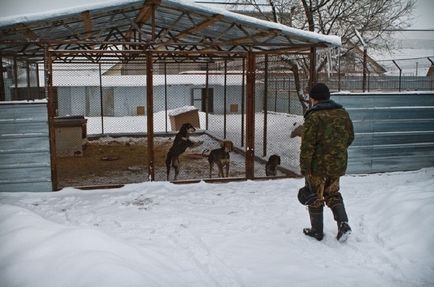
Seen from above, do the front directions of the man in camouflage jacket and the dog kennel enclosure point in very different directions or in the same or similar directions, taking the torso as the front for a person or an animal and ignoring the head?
very different directions

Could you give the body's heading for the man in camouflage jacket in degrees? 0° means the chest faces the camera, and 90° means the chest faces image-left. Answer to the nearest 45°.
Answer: approximately 135°

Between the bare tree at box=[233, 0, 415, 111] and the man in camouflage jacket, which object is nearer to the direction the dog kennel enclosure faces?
the man in camouflage jacket

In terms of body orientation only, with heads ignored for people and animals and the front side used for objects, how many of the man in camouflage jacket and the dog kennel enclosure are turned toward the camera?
1

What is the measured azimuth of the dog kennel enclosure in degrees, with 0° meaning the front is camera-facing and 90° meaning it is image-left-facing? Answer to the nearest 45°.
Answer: approximately 0°

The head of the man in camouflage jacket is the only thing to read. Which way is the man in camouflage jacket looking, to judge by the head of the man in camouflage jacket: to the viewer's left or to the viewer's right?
to the viewer's left

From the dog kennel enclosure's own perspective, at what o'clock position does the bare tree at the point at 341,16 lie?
The bare tree is roughly at 8 o'clock from the dog kennel enclosure.

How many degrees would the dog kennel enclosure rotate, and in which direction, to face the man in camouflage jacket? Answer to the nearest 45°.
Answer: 0° — it already faces them

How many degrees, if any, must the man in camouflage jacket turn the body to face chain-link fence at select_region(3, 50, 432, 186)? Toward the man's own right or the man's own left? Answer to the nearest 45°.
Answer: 0° — they already face it
